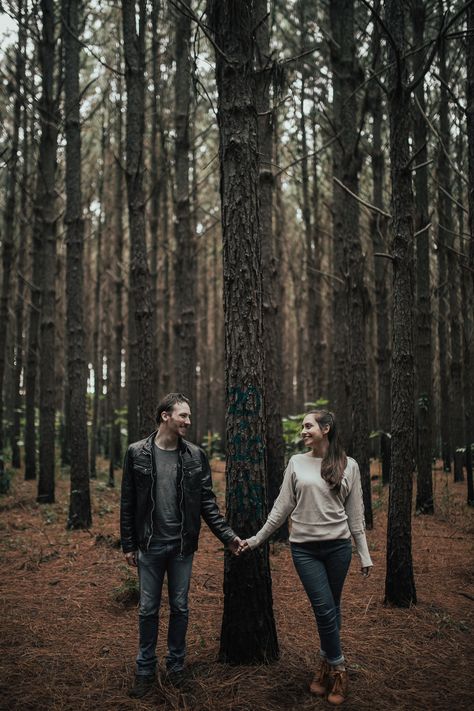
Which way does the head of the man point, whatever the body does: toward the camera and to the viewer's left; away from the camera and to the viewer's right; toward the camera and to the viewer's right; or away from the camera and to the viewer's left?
toward the camera and to the viewer's right

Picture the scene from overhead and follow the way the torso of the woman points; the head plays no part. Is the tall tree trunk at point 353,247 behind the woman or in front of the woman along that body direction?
behind

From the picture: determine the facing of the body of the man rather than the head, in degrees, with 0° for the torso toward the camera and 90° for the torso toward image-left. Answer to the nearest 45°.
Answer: approximately 0°

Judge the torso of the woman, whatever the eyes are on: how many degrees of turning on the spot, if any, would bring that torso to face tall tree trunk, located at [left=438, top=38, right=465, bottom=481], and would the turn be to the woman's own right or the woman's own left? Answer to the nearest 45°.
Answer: approximately 180°

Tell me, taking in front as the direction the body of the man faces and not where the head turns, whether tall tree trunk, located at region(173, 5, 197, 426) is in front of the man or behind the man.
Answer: behind

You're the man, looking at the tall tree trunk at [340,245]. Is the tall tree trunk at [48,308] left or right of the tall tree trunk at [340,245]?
left

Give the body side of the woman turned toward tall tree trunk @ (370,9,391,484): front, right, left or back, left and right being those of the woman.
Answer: back

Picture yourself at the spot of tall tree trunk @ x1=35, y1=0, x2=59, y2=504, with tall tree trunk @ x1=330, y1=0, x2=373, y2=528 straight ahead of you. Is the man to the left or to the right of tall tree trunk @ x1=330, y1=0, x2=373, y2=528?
right

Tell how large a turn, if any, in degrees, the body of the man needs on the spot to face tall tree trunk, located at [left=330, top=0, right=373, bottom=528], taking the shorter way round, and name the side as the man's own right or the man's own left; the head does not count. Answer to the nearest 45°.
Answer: approximately 135° to the man's own left

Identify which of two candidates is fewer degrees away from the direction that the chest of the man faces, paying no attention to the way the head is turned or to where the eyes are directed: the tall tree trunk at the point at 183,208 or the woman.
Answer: the woman

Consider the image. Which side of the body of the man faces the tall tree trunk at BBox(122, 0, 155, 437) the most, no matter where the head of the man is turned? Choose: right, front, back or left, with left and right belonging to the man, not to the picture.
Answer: back

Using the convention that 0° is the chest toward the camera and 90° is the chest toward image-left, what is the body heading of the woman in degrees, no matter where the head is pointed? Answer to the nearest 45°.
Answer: approximately 0°
